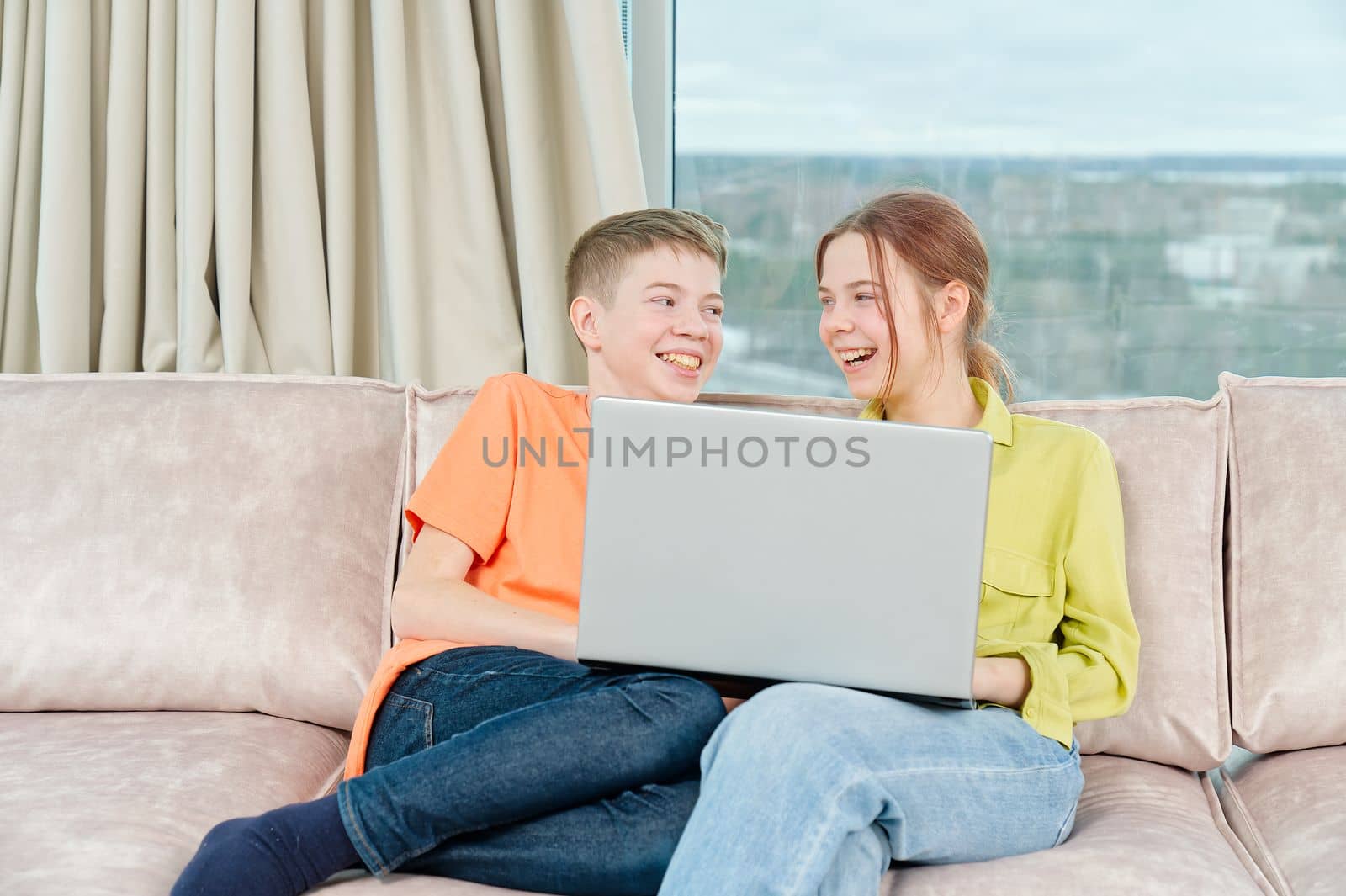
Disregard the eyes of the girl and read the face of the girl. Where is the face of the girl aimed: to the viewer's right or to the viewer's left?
to the viewer's left

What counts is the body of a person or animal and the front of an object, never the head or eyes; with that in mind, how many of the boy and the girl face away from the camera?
0

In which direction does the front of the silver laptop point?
away from the camera

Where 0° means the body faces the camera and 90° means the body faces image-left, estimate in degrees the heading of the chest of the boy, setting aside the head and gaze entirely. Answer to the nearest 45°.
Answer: approximately 315°

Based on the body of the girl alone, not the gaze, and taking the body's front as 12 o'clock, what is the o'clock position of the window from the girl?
The window is roughly at 5 o'clock from the girl.

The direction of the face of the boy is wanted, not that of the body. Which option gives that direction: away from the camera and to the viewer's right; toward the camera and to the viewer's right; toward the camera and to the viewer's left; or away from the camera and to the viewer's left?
toward the camera and to the viewer's right

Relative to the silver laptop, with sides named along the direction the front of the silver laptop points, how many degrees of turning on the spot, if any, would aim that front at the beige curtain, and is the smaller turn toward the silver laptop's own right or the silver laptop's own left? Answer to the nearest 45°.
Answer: approximately 45° to the silver laptop's own left

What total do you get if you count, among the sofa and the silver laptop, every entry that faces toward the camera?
1

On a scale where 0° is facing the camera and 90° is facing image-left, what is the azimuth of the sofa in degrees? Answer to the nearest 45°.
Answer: approximately 0°
